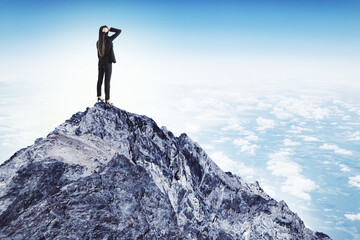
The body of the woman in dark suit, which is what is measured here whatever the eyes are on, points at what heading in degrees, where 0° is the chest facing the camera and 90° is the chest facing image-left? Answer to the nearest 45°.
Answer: approximately 225°
